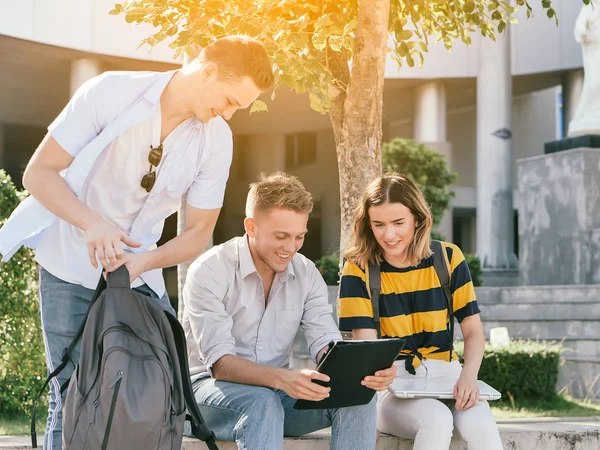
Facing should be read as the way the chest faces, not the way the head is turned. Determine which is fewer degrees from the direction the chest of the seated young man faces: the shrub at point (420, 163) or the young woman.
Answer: the young woman

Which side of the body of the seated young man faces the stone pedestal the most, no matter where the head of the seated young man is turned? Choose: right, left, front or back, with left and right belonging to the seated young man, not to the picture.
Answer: left

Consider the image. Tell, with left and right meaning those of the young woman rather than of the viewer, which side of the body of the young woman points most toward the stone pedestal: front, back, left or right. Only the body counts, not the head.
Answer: back

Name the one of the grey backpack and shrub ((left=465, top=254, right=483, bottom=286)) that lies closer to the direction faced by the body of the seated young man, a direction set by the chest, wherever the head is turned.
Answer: the grey backpack

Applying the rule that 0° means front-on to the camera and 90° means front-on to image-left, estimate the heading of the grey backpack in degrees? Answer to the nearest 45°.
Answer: approximately 0°

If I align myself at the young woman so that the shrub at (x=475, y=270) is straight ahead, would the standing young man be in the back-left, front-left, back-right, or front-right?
back-left

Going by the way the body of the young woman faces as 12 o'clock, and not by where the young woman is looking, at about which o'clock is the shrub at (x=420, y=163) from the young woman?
The shrub is roughly at 6 o'clock from the young woman.

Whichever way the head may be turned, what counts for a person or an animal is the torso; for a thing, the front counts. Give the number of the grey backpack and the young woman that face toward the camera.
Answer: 2

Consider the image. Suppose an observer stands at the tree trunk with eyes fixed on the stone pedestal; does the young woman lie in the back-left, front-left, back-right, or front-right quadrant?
back-right

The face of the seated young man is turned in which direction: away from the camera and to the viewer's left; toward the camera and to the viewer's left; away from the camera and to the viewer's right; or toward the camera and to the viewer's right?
toward the camera and to the viewer's right

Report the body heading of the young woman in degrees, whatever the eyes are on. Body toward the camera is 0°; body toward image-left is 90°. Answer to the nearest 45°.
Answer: approximately 0°
